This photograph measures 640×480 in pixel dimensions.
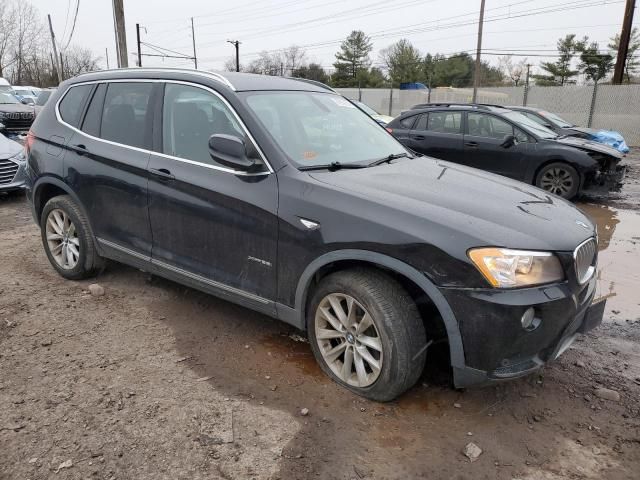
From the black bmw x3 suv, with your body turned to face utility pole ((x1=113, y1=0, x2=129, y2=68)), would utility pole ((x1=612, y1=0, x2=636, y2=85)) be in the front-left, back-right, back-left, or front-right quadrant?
front-right

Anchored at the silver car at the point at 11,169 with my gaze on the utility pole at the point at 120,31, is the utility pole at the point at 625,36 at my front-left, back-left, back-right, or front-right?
front-right

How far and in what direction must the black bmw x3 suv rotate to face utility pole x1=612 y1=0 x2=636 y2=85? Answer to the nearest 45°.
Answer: approximately 90° to its left

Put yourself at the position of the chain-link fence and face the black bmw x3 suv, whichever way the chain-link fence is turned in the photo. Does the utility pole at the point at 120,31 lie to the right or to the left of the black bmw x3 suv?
right

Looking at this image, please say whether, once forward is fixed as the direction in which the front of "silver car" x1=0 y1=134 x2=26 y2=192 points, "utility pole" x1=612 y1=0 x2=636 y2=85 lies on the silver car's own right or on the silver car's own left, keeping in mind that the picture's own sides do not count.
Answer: on the silver car's own left

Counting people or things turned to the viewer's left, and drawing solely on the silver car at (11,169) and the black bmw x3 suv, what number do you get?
0

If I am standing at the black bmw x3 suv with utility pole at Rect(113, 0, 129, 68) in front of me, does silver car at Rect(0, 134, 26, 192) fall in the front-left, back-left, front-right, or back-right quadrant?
front-left

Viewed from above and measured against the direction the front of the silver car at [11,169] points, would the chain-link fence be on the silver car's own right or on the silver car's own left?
on the silver car's own left

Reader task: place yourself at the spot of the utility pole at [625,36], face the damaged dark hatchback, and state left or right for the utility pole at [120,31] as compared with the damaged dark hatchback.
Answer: right

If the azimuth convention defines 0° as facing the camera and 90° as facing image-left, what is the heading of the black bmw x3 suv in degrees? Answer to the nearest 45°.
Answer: approximately 315°

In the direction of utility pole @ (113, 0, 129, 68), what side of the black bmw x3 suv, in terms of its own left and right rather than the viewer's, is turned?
back

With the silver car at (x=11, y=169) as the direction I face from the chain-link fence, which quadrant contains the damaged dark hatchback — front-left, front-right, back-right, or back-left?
front-left

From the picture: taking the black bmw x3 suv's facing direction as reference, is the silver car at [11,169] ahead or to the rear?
to the rear

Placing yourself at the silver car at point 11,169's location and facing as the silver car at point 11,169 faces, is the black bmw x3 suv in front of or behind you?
in front
